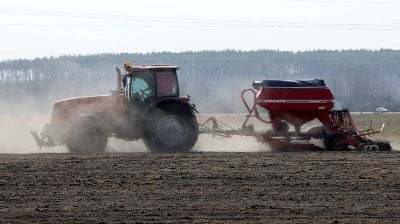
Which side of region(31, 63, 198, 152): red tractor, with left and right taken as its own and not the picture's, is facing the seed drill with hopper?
back

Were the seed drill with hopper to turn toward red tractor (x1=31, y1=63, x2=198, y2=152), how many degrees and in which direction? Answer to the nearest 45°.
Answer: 0° — it already faces it

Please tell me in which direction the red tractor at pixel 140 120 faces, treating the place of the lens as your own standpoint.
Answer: facing to the left of the viewer

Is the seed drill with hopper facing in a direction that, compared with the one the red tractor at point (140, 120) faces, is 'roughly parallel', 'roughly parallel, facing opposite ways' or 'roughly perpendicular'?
roughly parallel

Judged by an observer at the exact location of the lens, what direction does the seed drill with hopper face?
facing to the left of the viewer

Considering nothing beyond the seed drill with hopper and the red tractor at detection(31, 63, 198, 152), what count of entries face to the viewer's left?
2
